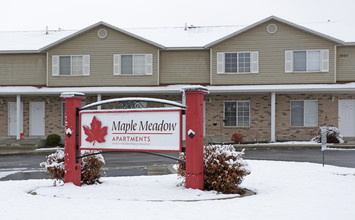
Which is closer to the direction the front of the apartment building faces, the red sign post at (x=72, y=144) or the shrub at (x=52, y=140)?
the red sign post

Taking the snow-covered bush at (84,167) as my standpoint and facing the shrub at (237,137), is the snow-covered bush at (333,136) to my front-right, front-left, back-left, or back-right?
front-right

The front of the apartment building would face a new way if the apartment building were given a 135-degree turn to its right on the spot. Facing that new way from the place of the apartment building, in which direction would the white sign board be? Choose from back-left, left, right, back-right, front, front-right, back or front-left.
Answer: back-left

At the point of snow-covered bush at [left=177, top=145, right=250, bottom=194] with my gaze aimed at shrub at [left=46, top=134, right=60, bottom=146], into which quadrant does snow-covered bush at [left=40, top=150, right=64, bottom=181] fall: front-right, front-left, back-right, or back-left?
front-left

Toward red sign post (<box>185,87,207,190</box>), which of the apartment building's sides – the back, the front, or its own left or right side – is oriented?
front

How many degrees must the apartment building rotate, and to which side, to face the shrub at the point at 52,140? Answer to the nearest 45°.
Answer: approximately 90° to its right

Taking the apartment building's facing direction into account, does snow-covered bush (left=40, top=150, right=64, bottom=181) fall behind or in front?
in front

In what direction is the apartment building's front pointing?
toward the camera

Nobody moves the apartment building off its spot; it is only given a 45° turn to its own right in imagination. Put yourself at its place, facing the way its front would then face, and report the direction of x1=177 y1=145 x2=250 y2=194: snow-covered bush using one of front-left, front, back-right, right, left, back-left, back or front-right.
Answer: front-left

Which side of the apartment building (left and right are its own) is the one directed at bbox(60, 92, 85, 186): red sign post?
front
